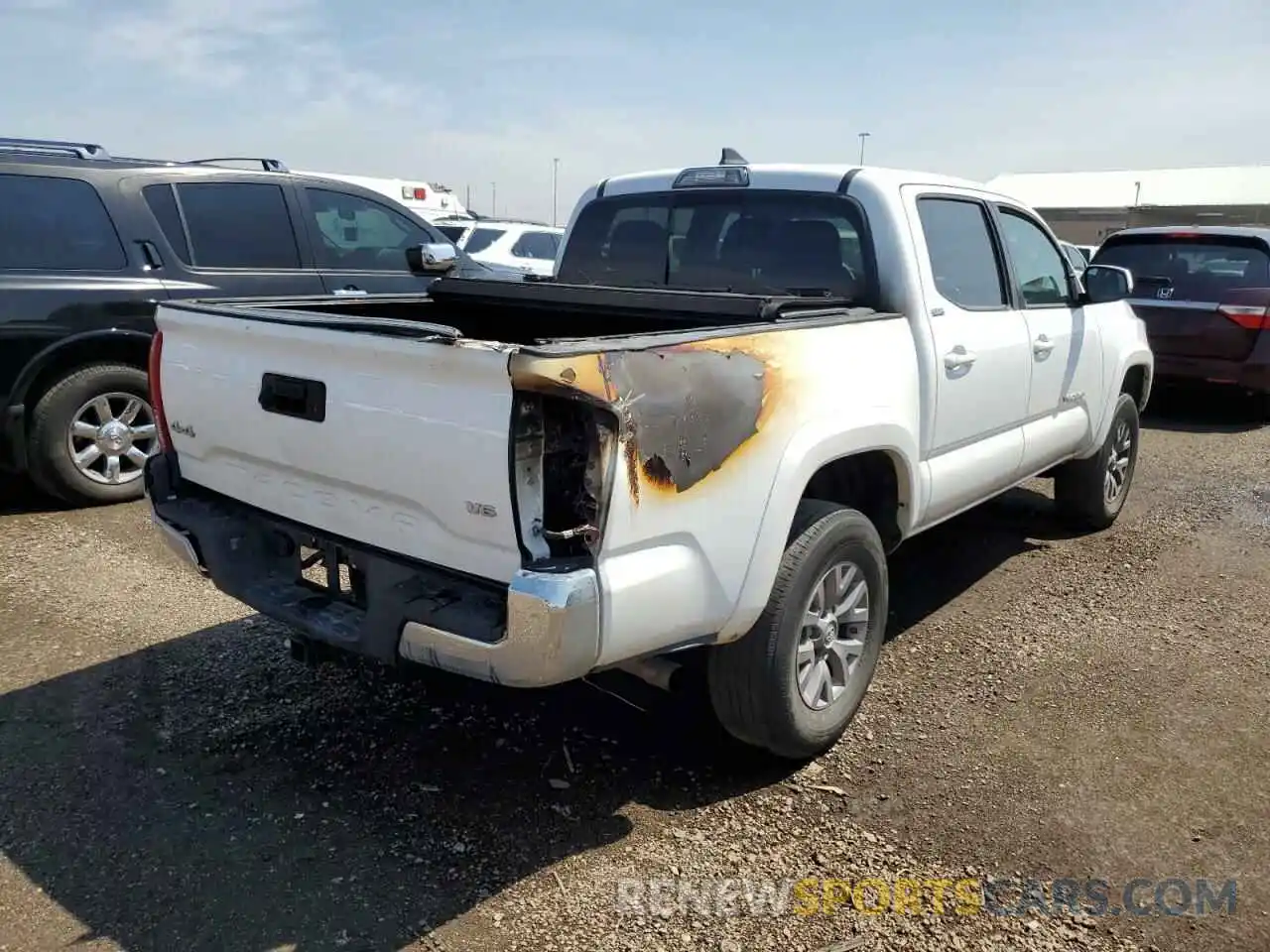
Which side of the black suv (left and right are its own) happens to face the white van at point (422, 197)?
left

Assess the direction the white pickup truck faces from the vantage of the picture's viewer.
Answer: facing away from the viewer and to the right of the viewer

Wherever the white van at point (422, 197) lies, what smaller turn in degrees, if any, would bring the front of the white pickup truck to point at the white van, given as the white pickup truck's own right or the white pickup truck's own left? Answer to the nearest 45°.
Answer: approximately 45° to the white pickup truck's own left

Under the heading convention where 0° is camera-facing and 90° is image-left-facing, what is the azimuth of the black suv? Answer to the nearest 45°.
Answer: approximately 270°

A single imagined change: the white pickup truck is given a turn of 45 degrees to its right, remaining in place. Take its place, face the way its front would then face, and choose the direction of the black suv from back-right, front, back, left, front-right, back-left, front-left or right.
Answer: back-left
